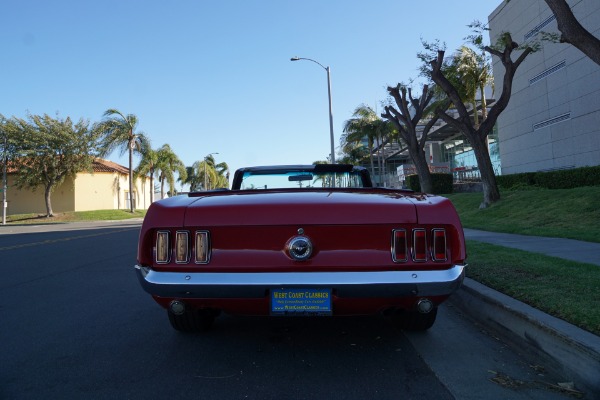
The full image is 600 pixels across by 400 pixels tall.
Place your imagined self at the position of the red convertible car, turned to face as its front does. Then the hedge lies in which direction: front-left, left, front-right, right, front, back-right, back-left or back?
front-right

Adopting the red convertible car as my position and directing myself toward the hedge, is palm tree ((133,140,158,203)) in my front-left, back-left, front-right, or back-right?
front-left

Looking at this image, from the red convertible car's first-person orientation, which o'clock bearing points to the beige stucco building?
The beige stucco building is roughly at 11 o'clock from the red convertible car.

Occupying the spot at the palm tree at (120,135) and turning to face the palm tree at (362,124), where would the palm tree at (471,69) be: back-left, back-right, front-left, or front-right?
front-right

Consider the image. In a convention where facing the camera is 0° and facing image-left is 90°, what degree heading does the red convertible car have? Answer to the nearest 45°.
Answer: approximately 180°

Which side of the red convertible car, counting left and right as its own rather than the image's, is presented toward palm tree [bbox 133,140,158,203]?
front

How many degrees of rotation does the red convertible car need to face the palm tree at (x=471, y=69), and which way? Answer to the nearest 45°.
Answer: approximately 45° to its right

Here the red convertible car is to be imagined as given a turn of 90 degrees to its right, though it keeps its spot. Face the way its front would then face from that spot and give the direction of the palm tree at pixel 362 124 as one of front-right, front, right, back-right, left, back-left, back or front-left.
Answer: left
